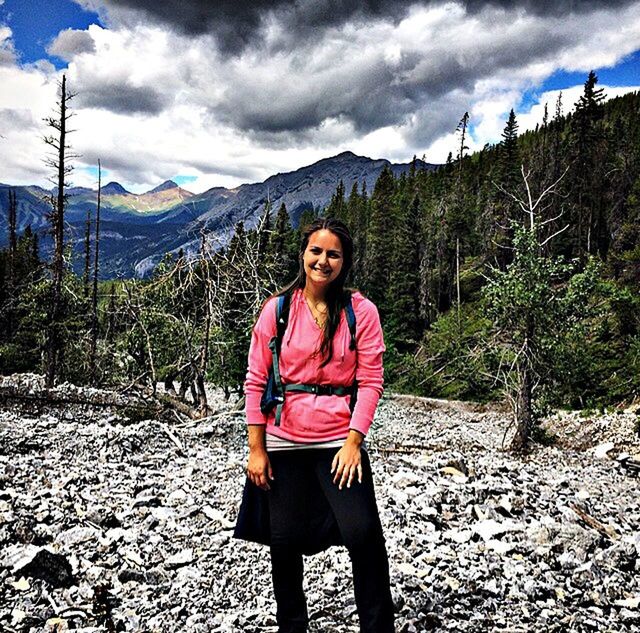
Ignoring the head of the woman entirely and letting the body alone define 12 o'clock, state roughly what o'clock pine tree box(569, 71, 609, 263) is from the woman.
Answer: The pine tree is roughly at 7 o'clock from the woman.

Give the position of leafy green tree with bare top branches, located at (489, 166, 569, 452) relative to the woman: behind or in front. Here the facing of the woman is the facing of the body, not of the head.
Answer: behind

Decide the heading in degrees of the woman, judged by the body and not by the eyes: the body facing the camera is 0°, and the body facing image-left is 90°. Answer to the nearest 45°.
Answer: approximately 0°
